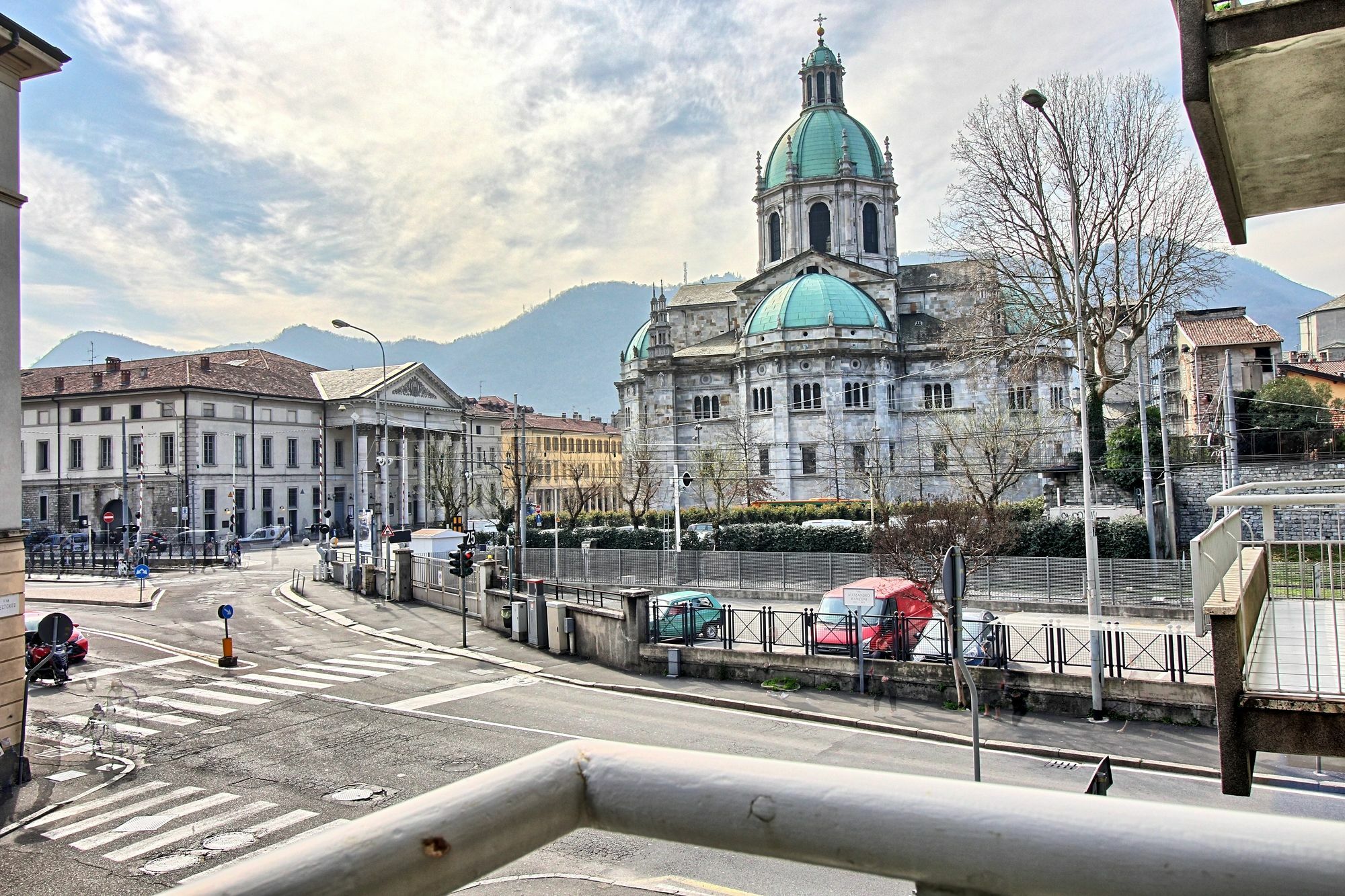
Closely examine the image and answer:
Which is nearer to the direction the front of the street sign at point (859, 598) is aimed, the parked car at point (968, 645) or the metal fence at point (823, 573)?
the parked car

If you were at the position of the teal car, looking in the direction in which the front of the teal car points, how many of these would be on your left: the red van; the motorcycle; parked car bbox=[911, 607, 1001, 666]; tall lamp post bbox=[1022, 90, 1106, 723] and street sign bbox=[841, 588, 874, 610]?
4

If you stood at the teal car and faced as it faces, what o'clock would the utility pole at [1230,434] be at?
The utility pole is roughly at 7 o'clock from the teal car.

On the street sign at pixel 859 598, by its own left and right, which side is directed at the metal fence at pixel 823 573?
back

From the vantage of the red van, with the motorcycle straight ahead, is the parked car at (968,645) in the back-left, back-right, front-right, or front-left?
back-left

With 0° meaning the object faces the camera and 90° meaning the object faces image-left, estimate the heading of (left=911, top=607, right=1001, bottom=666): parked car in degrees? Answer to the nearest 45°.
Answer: approximately 45°

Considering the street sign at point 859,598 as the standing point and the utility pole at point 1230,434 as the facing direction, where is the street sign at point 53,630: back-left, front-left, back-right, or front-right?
back-left

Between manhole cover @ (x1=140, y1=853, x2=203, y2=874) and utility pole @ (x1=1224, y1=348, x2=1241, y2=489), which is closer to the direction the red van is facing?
the manhole cover
